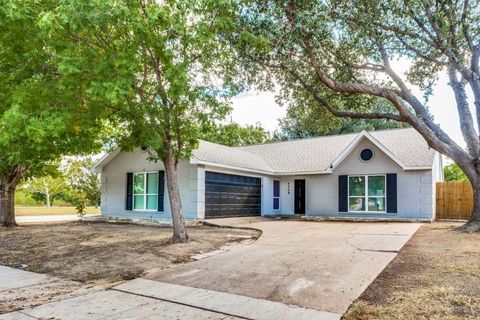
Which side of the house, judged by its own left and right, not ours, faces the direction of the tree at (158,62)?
front

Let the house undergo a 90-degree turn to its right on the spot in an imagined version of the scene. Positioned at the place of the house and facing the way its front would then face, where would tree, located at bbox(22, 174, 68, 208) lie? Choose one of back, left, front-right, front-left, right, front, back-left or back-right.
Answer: front-right

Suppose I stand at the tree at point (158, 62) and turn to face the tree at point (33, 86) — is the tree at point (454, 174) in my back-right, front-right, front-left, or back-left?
back-right

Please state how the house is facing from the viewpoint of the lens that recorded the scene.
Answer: facing the viewer

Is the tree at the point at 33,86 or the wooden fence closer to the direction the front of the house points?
the tree

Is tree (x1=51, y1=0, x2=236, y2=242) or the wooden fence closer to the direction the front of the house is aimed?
the tree

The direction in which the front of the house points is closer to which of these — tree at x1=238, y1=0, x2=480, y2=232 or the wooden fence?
the tree

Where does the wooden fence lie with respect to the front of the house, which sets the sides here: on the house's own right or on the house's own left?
on the house's own left

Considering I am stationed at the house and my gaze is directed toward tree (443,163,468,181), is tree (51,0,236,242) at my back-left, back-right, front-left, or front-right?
back-right

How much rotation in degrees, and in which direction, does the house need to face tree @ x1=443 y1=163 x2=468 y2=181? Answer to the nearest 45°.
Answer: approximately 135° to its left
